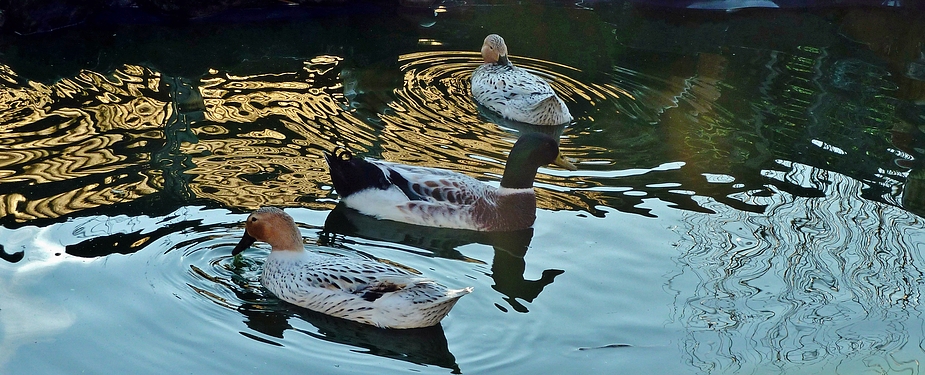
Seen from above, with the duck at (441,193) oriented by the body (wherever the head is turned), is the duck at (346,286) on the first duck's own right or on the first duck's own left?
on the first duck's own right

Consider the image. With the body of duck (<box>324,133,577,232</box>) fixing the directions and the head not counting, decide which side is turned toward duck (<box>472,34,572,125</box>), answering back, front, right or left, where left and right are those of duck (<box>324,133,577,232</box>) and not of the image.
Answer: left

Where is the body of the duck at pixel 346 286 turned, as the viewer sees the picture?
to the viewer's left

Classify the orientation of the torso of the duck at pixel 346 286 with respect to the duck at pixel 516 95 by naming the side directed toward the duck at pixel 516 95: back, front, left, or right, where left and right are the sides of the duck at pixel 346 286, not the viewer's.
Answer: right

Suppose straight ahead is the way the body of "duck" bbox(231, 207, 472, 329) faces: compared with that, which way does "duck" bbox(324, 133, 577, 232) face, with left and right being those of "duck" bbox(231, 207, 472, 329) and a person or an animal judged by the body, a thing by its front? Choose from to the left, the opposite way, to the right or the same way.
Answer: the opposite way

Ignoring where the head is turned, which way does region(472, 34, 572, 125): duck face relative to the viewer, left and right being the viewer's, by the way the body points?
facing away from the viewer and to the left of the viewer

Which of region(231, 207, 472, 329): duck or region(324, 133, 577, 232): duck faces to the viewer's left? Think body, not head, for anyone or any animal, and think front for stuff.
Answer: region(231, 207, 472, 329): duck

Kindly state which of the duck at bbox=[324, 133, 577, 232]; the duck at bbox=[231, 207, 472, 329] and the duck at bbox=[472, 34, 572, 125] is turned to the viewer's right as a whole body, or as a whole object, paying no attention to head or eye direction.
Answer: the duck at bbox=[324, 133, 577, 232]

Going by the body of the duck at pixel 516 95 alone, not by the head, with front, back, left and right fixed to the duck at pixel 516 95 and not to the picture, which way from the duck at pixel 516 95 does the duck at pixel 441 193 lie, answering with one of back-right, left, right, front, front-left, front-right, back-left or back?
back-left

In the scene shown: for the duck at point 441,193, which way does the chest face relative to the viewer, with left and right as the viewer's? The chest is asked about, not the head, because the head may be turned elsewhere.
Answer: facing to the right of the viewer
